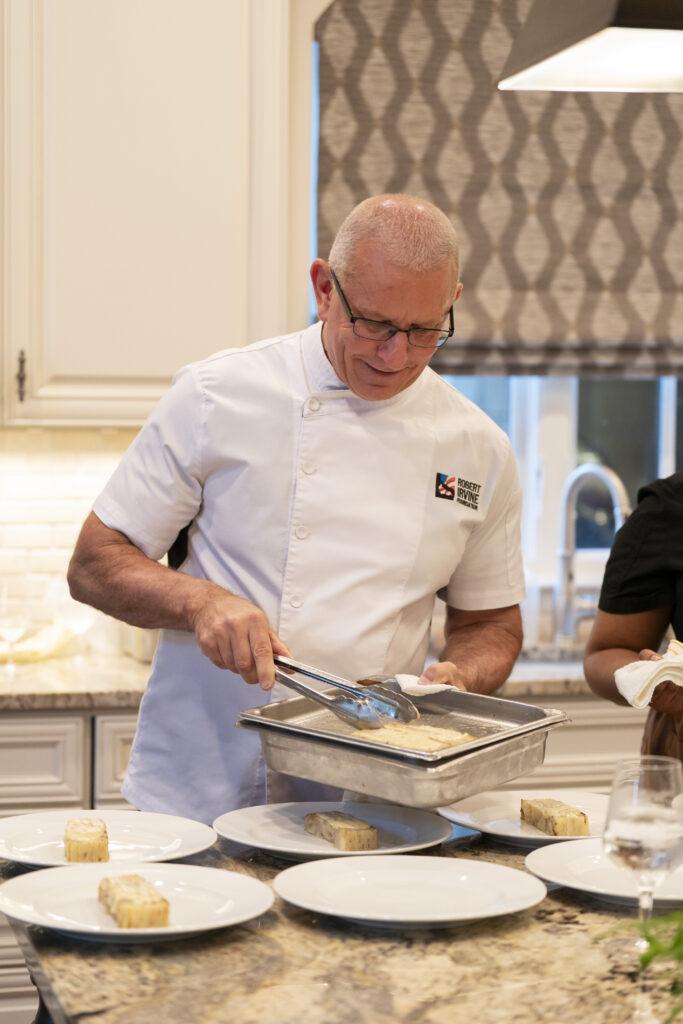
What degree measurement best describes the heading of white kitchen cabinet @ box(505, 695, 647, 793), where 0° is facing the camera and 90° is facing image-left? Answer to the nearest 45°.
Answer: approximately 0°

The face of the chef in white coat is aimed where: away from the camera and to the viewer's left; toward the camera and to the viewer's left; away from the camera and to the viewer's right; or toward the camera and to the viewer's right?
toward the camera and to the viewer's right

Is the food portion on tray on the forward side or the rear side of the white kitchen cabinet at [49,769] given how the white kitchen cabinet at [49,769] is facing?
on the forward side
